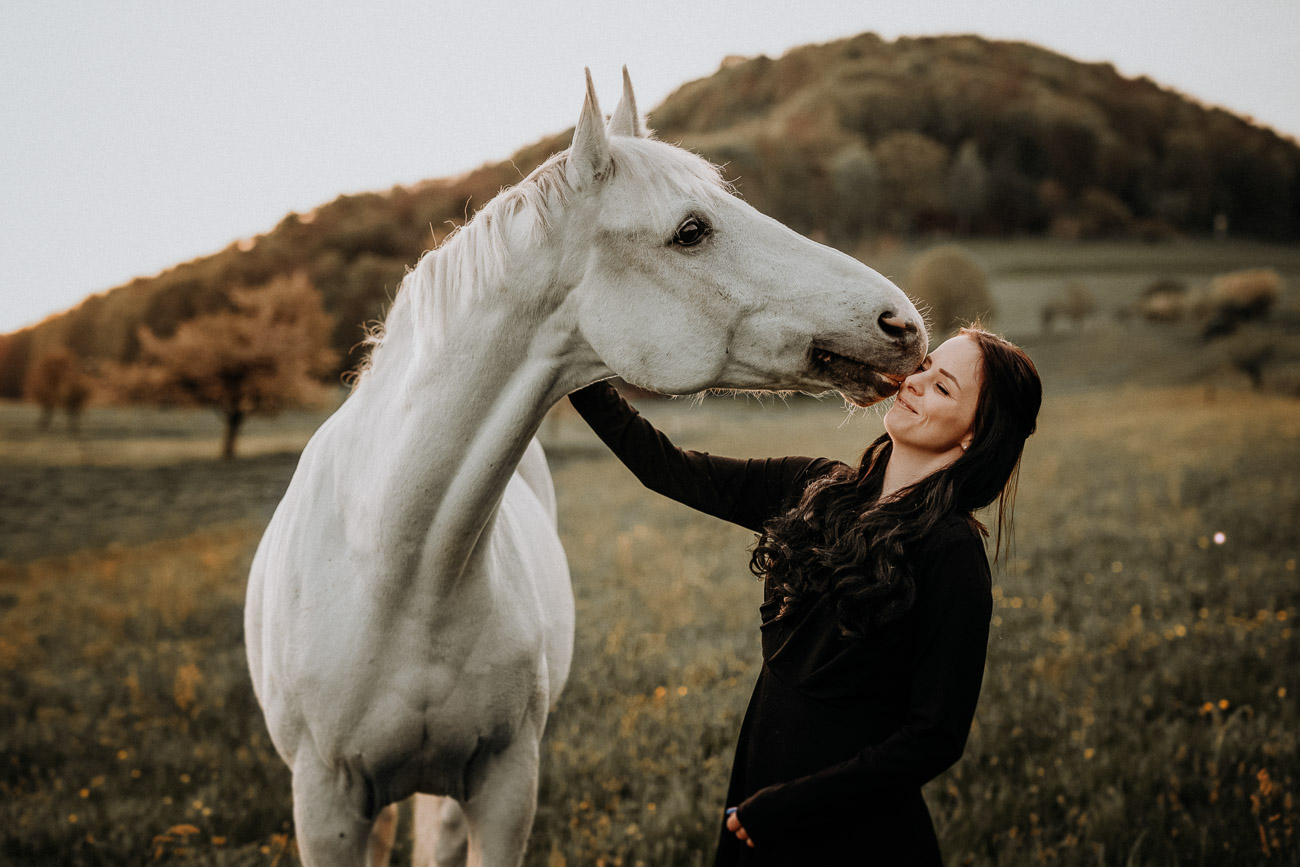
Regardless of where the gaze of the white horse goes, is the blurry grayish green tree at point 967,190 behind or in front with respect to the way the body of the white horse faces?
behind

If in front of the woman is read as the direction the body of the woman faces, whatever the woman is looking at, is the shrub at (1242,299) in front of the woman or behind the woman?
behind

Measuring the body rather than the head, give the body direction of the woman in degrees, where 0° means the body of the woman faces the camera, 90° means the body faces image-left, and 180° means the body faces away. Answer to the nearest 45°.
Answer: approximately 45°

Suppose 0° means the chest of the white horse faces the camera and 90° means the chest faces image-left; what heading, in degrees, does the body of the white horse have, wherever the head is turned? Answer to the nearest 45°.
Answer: approximately 0°

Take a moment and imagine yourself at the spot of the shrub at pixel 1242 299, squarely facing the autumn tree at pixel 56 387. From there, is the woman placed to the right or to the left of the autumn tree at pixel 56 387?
left
